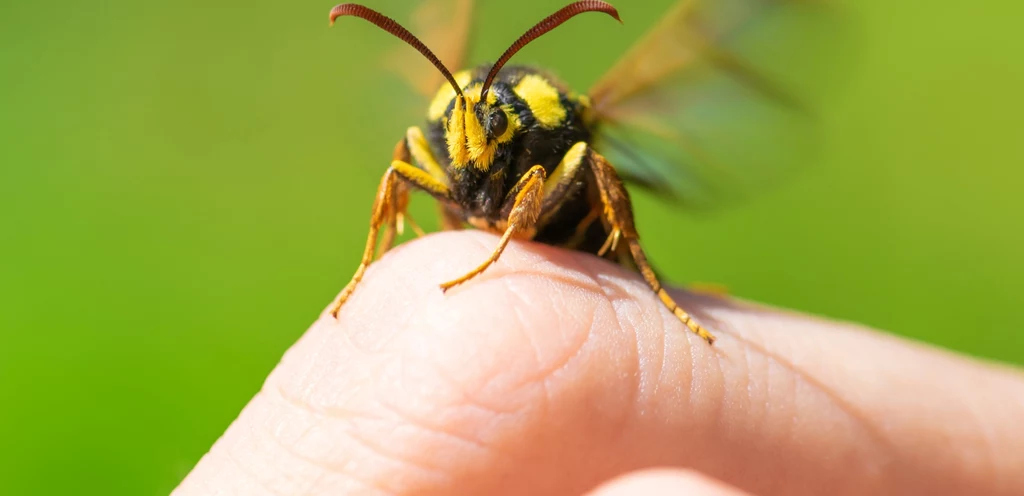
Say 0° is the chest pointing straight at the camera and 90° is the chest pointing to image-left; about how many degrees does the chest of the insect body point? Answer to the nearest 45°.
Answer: approximately 45°
